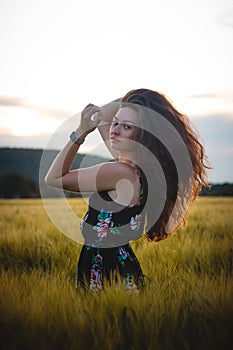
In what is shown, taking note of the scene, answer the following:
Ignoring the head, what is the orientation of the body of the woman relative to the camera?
to the viewer's left
